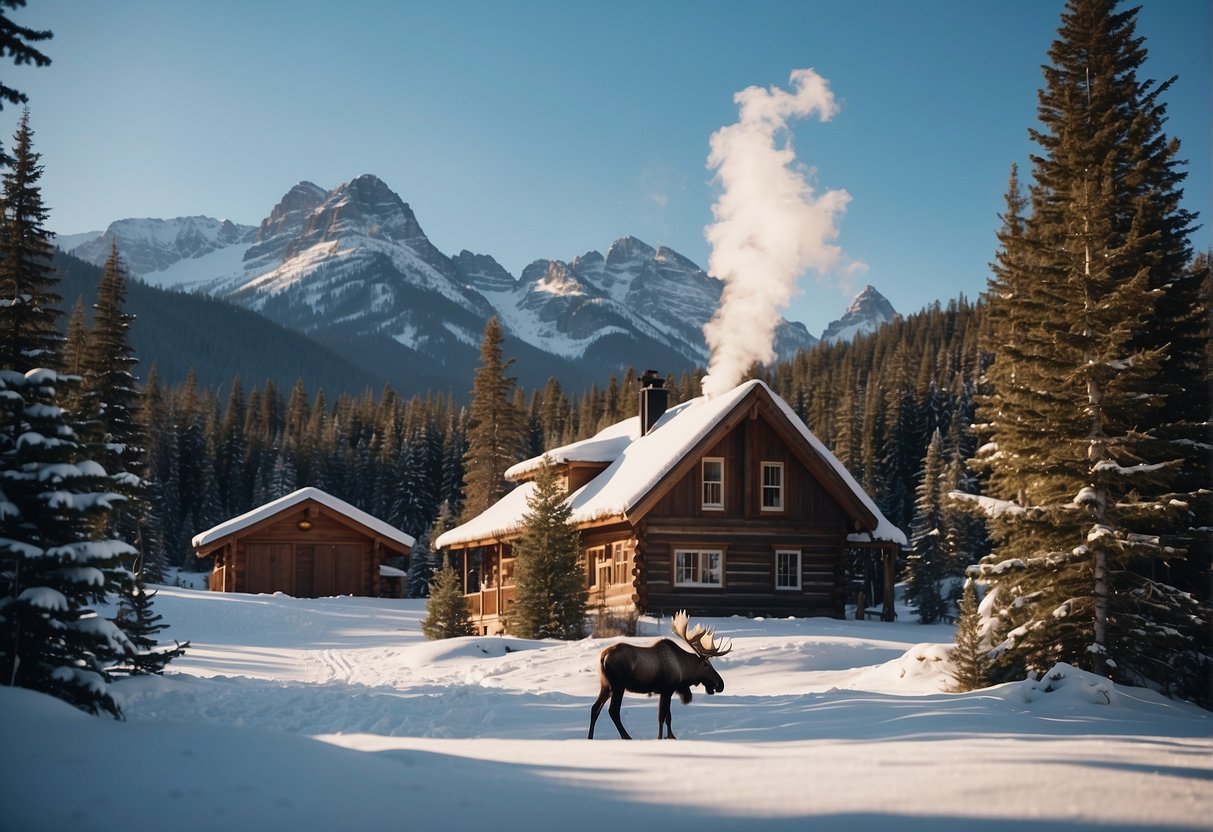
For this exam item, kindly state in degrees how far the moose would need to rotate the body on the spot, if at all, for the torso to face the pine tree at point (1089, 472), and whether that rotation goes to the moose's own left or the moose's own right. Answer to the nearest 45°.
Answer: approximately 45° to the moose's own left

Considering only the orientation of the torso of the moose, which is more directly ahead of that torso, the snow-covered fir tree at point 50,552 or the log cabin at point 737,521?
the log cabin

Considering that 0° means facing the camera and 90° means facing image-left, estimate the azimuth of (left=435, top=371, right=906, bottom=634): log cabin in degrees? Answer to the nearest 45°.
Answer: approximately 45°

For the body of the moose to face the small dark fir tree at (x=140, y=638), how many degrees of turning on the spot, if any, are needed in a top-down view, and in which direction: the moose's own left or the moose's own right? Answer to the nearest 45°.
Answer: approximately 135° to the moose's own left

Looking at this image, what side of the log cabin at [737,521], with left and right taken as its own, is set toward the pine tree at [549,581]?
front

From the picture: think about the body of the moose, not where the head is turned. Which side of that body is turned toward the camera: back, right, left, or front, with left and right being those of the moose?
right

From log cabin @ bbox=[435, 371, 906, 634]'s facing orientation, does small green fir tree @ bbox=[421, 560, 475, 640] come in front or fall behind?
in front

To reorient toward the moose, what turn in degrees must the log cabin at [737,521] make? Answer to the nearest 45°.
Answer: approximately 45° to its left

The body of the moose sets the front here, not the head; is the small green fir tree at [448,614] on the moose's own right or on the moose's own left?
on the moose's own left

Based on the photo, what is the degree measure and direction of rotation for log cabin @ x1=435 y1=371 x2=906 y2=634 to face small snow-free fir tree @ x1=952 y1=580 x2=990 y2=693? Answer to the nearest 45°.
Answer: approximately 45° to its left
